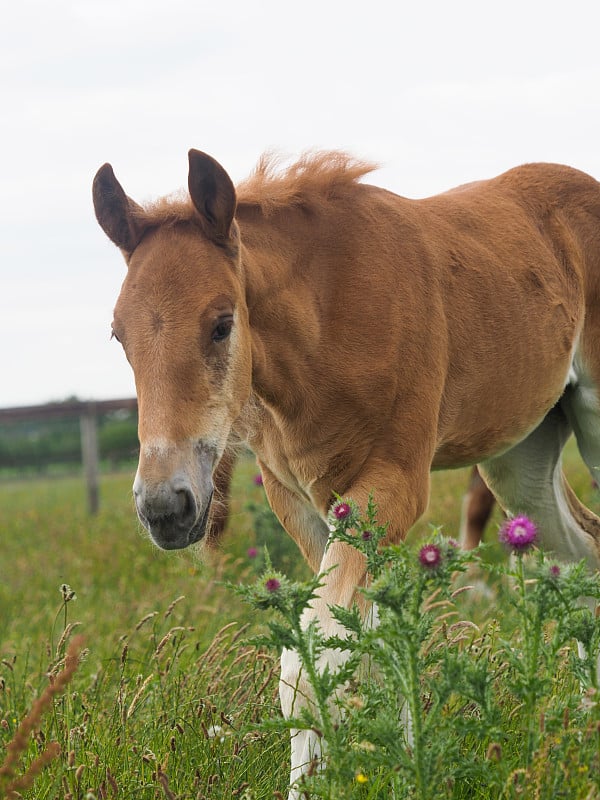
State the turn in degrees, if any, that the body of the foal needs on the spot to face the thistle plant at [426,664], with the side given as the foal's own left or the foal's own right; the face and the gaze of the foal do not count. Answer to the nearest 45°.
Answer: approximately 45° to the foal's own left

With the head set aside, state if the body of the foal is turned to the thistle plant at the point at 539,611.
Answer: no

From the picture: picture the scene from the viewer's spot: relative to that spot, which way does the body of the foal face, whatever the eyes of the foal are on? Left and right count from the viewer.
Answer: facing the viewer and to the left of the viewer
